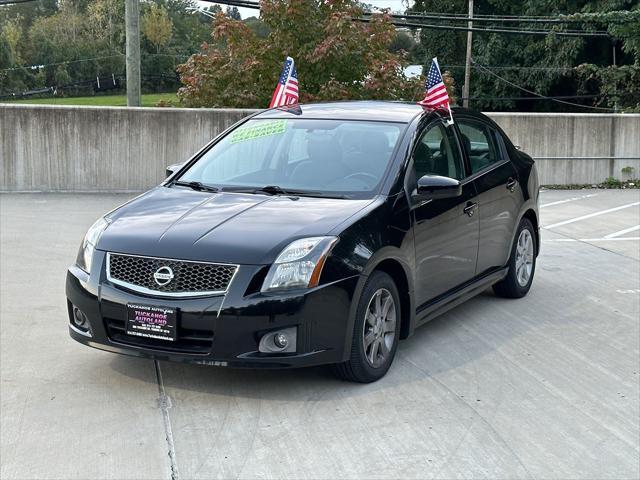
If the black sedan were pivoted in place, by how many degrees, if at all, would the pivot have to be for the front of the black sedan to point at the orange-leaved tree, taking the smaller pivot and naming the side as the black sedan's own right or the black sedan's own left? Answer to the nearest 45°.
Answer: approximately 135° to the black sedan's own right

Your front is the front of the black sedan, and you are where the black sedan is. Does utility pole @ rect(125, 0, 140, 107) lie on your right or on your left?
on your right

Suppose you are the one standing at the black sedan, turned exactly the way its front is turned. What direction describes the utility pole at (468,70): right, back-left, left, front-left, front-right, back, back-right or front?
back-right

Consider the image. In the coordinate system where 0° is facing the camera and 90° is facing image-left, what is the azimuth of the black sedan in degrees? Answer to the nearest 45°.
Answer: approximately 45°

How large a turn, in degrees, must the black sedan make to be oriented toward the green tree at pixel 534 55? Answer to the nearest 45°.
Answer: approximately 135° to its right

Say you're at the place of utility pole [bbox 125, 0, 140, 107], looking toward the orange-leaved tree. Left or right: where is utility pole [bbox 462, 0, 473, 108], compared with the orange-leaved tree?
left
